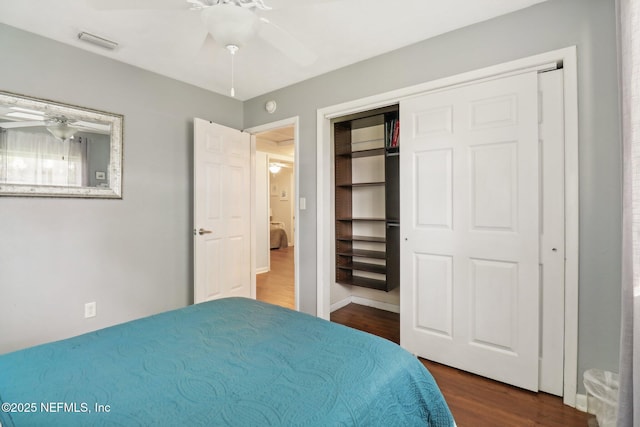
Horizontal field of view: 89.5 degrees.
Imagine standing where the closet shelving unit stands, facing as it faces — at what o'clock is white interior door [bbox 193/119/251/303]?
The white interior door is roughly at 1 o'clock from the closet shelving unit.

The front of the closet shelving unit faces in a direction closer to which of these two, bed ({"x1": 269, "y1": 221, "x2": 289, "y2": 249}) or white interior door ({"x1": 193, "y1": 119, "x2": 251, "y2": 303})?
the white interior door

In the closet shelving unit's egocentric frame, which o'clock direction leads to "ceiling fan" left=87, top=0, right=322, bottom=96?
The ceiling fan is roughly at 11 o'clock from the closet shelving unit.

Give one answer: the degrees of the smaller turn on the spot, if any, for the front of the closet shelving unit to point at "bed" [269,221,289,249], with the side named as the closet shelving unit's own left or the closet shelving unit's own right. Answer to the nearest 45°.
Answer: approximately 90° to the closet shelving unit's own right

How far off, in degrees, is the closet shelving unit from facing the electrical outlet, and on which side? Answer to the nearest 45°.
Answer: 0° — it already faces it

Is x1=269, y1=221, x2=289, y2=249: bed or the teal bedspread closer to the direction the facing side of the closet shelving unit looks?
the teal bedspread

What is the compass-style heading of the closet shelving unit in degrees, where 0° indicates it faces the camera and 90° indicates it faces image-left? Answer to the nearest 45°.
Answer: approximately 45°

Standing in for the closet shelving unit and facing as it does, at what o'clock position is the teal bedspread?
The teal bedspread is roughly at 11 o'clock from the closet shelving unit.

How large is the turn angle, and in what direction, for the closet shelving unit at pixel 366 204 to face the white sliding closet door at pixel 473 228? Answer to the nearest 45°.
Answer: approximately 90° to its left
